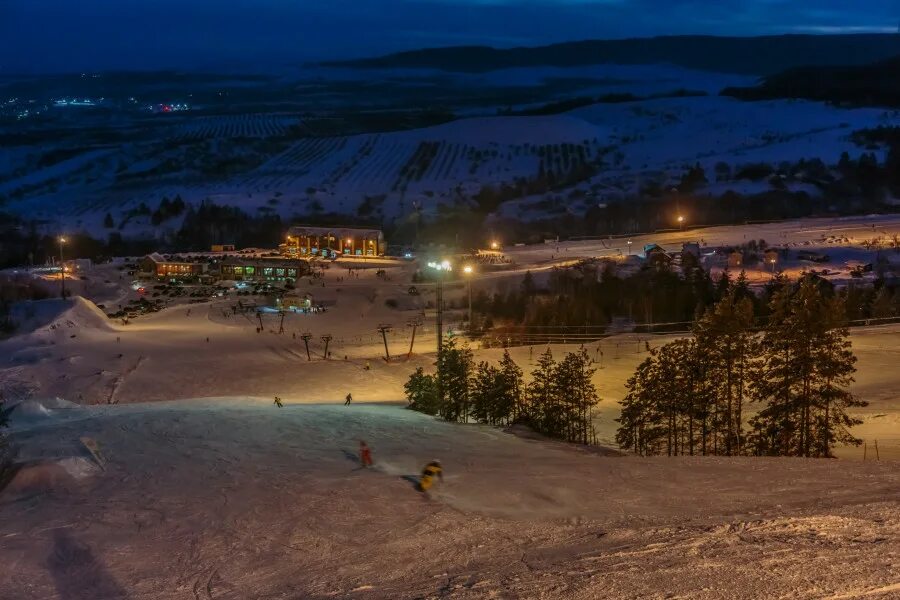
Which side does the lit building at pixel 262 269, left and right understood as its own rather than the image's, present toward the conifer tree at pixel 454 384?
front

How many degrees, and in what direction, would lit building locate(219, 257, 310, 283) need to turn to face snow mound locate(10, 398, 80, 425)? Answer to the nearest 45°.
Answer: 0° — it already faces it

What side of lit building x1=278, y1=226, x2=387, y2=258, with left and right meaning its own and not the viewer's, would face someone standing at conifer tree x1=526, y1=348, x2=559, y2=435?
front

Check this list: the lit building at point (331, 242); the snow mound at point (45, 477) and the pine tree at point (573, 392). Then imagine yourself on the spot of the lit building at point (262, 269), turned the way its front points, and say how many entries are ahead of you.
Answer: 2

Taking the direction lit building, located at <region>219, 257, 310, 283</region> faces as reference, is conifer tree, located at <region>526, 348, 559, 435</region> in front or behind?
in front

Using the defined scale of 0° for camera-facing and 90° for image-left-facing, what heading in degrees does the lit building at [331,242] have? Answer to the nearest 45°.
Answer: approximately 0°

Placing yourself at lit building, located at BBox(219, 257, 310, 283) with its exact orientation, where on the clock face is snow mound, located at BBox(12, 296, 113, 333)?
The snow mound is roughly at 1 o'clock from the lit building.

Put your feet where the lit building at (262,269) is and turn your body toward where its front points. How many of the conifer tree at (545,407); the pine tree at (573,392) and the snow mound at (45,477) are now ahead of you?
3

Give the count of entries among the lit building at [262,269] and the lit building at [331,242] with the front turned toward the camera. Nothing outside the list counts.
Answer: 2

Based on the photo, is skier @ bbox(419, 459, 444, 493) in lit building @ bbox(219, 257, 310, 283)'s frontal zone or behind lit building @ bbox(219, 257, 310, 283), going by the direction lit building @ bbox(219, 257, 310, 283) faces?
frontal zone

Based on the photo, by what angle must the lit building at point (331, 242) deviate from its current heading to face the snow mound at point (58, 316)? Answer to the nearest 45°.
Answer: approximately 45° to its right

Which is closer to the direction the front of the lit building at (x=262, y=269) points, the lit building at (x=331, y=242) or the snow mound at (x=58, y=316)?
the snow mound

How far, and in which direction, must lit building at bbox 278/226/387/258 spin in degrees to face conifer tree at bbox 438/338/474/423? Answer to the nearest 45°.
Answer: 0° — it already faces it
